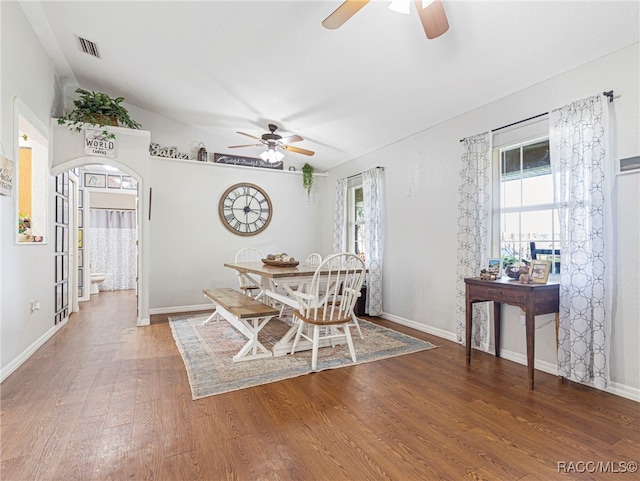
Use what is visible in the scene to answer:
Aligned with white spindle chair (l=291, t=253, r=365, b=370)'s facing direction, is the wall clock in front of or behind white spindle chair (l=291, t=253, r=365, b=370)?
in front

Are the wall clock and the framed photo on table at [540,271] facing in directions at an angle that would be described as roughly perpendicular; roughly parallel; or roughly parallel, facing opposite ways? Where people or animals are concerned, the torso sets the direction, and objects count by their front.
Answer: roughly perpendicular

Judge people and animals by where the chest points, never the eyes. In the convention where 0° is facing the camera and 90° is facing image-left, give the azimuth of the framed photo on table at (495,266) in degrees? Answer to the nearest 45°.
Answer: approximately 45°

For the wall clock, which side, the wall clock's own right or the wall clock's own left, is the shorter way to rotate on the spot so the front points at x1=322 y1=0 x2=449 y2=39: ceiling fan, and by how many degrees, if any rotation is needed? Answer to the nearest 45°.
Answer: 0° — it already faces it

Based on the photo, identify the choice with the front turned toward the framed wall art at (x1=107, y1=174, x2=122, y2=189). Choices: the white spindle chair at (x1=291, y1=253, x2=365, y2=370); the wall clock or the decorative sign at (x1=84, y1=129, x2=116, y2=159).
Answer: the white spindle chair

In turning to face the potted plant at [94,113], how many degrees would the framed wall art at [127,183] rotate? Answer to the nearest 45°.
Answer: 0° — it already faces it

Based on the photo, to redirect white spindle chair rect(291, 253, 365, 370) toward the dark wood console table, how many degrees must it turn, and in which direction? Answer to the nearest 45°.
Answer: approximately 135° to its right

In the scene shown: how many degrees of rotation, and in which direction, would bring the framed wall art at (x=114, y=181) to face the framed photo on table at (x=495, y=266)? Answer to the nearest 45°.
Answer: approximately 45° to its left

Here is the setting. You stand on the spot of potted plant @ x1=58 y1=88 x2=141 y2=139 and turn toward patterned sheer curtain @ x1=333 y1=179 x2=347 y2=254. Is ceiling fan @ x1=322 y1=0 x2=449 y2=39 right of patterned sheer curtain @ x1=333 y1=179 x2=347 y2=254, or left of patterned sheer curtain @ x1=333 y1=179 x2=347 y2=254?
right
